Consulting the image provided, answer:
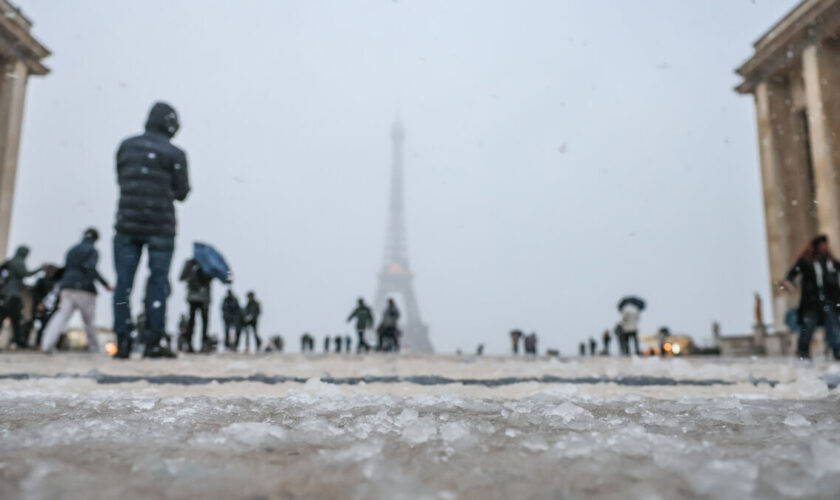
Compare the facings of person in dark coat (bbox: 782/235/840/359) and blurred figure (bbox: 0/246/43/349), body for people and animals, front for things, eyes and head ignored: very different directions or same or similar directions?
very different directions

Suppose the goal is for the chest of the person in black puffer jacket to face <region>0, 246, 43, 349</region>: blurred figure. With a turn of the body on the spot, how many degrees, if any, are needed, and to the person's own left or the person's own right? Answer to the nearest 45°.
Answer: approximately 45° to the person's own left

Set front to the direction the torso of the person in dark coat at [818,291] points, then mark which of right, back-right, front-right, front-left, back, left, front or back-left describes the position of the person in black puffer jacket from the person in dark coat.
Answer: front-right

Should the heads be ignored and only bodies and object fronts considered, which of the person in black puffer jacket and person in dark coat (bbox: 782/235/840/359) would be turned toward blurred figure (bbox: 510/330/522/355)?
the person in black puffer jacket

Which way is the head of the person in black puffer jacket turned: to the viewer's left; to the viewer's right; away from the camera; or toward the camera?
to the viewer's right

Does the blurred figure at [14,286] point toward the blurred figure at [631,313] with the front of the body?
yes

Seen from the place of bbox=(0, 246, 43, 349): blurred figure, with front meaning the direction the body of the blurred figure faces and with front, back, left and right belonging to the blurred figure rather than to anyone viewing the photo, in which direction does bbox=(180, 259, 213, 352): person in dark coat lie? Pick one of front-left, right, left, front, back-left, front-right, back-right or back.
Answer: front-right

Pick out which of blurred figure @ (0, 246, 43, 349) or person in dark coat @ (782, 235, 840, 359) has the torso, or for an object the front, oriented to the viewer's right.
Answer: the blurred figure

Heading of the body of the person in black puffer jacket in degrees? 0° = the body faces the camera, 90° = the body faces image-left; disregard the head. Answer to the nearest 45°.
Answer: approximately 225°

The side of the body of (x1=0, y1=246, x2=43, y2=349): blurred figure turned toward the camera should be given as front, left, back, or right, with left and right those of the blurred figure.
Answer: right
